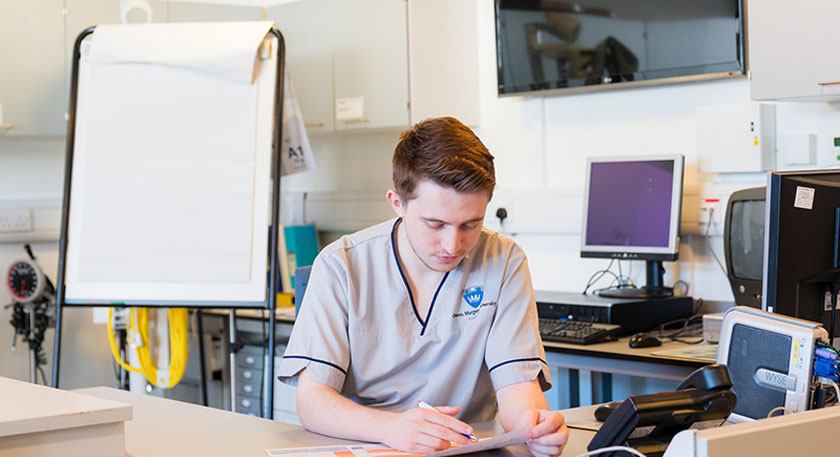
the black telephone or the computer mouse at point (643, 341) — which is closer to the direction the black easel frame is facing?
the black telephone

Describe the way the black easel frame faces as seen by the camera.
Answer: facing the viewer

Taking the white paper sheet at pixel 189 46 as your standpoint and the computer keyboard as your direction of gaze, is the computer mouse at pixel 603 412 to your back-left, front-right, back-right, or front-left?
front-right

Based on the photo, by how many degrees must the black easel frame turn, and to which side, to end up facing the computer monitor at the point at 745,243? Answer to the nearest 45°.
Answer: approximately 45° to its left

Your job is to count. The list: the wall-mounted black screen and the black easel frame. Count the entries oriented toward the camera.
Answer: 2

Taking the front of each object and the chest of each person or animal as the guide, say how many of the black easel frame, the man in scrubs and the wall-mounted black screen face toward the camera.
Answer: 3

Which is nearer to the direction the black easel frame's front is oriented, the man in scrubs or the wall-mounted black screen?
the man in scrubs

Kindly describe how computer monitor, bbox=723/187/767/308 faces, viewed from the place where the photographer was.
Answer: facing the viewer and to the left of the viewer

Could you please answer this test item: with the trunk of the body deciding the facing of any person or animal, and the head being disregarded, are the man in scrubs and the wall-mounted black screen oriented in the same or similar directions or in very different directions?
same or similar directions

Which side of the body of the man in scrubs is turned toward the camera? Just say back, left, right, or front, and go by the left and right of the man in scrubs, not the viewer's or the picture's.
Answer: front

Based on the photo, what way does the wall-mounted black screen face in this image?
toward the camera

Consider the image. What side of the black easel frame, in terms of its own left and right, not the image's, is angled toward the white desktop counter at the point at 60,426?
front
